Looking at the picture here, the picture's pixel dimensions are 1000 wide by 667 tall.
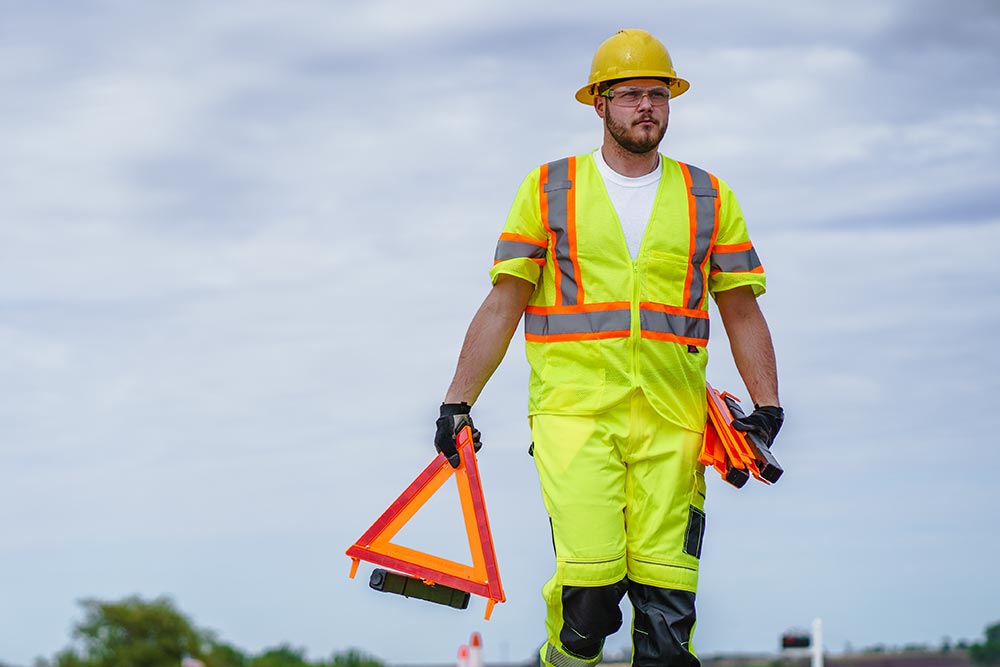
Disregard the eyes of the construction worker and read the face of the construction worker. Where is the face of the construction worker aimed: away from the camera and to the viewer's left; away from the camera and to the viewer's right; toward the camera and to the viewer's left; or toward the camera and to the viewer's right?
toward the camera and to the viewer's right

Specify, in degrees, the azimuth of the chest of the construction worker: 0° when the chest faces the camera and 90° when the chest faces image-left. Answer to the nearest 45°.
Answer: approximately 0°
